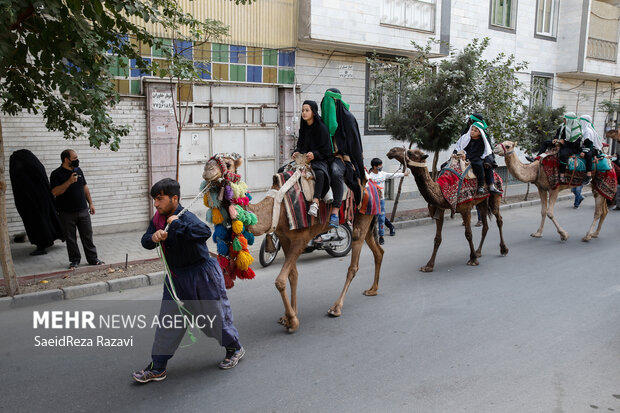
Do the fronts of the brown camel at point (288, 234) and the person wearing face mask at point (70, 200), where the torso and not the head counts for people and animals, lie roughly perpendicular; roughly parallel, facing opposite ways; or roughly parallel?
roughly perpendicular

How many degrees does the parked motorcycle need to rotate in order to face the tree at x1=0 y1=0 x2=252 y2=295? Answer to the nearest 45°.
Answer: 0° — it already faces it

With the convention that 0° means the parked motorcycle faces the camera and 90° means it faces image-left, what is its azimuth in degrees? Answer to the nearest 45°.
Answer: approximately 45°

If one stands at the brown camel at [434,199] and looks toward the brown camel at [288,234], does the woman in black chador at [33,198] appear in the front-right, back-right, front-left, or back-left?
front-right

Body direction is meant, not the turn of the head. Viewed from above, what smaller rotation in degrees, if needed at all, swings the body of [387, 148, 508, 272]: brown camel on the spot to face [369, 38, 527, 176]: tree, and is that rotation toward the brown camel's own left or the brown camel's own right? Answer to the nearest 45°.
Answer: approximately 135° to the brown camel's own right

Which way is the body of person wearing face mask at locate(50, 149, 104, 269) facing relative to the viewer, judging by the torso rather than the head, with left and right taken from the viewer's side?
facing the viewer and to the right of the viewer

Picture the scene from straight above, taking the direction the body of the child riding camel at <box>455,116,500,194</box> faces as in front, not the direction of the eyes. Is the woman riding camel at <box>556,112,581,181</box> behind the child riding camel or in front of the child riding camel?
behind

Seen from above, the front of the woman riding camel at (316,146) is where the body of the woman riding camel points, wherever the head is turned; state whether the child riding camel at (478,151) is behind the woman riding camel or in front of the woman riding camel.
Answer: behind

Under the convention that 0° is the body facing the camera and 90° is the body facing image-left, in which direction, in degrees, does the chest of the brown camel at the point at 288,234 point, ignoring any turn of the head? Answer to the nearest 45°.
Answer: approximately 45°

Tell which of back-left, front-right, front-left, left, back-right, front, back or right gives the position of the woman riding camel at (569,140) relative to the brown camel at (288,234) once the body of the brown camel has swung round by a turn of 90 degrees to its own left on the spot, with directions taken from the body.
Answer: left

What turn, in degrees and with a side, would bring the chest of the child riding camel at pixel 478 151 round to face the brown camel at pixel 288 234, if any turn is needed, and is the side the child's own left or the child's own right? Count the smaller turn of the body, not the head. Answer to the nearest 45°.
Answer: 0° — they already face it

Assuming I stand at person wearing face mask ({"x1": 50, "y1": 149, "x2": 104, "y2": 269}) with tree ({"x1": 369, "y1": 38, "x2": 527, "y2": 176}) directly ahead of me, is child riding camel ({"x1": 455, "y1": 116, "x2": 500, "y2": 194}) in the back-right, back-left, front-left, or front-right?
front-right

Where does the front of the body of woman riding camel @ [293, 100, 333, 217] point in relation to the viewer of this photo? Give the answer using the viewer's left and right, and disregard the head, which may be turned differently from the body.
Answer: facing the viewer and to the left of the viewer

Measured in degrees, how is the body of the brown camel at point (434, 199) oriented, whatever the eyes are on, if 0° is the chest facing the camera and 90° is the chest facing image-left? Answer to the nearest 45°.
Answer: approximately 45°

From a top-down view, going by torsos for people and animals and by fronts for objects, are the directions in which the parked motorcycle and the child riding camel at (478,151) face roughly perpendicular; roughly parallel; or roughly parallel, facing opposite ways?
roughly parallel

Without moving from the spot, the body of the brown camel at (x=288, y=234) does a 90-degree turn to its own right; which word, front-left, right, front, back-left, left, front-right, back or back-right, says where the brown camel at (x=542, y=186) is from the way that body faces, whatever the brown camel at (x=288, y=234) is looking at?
right

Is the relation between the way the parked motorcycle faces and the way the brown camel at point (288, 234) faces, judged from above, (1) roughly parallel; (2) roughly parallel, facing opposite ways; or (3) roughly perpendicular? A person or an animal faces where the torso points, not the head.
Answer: roughly parallel

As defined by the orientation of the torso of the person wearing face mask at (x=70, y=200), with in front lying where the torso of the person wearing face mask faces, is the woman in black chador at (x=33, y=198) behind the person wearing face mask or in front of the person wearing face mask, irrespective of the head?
behind

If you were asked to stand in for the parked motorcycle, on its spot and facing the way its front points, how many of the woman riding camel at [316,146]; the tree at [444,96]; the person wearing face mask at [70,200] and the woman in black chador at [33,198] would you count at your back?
1
